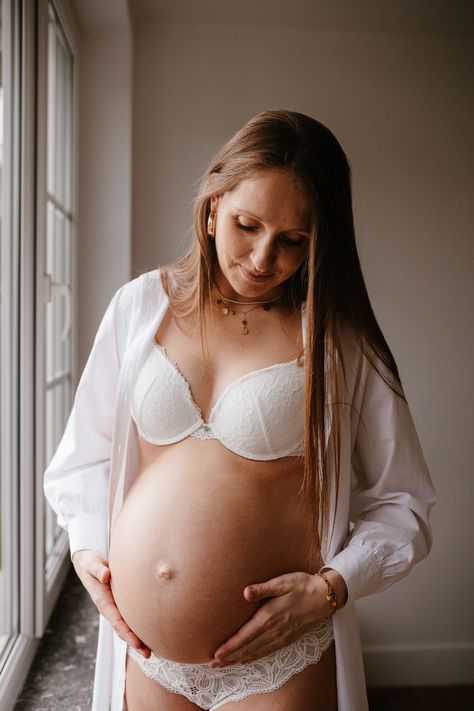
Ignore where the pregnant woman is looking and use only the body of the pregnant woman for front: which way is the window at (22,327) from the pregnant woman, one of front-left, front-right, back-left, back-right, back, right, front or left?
right

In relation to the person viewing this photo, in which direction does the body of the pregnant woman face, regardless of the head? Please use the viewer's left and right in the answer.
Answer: facing the viewer and to the left of the viewer
